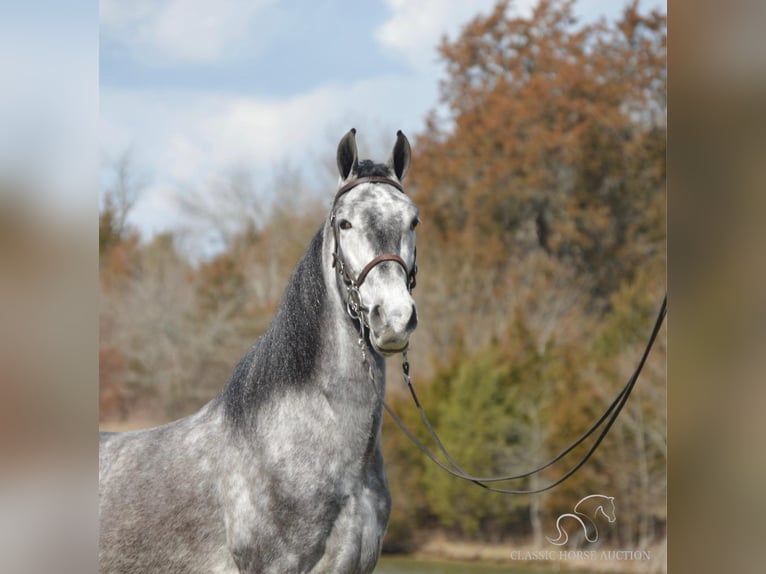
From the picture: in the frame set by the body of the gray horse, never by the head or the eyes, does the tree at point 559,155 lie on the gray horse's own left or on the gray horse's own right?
on the gray horse's own left

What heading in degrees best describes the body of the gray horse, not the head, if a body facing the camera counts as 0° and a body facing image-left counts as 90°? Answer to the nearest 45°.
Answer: approximately 315°
